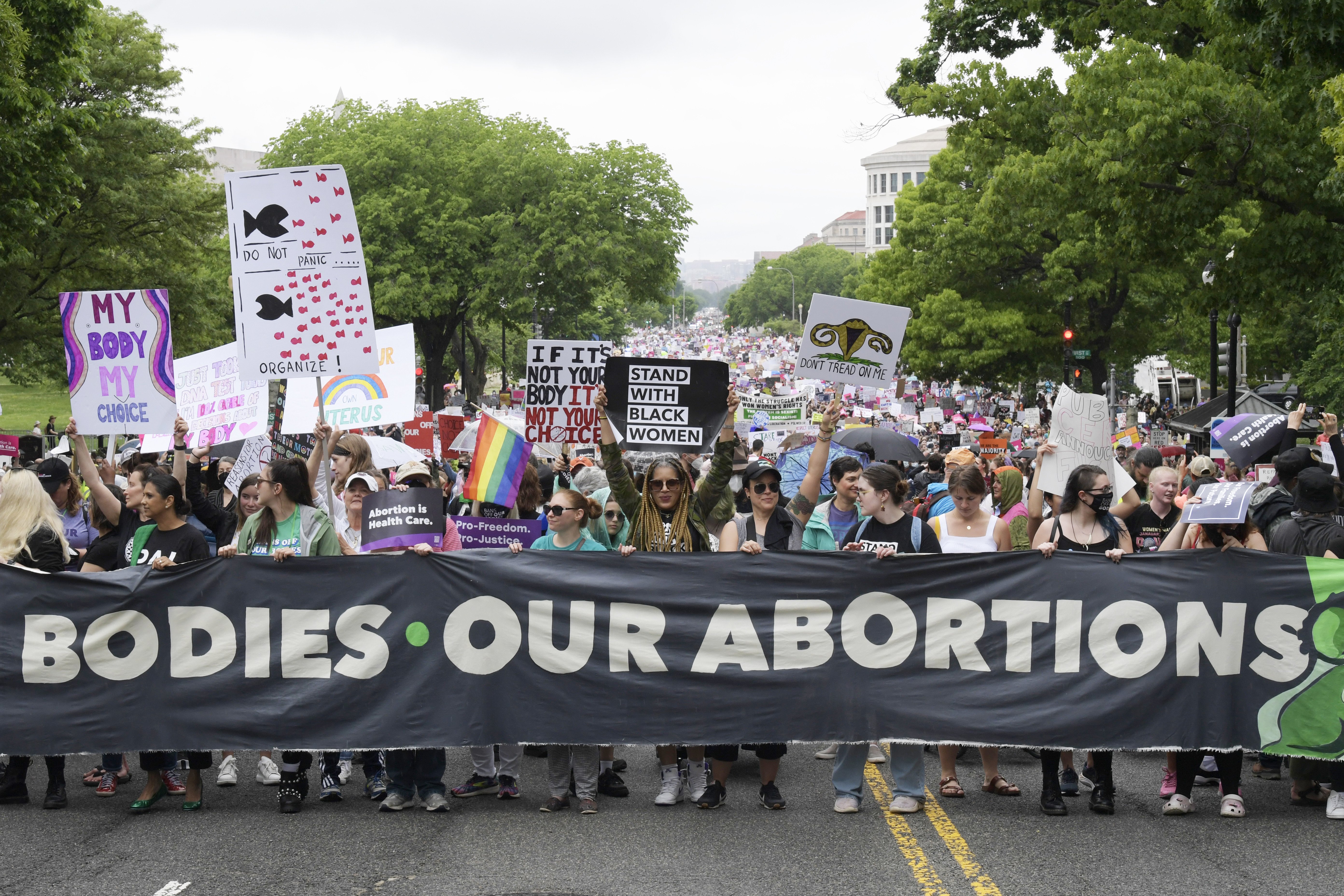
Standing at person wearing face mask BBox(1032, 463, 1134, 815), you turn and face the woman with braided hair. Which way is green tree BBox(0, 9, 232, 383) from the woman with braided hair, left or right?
right

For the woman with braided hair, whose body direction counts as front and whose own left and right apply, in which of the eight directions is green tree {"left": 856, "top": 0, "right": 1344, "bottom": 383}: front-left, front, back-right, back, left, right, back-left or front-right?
back-left

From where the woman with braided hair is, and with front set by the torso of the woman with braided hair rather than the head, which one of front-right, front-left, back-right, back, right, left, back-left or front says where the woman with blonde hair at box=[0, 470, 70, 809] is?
right

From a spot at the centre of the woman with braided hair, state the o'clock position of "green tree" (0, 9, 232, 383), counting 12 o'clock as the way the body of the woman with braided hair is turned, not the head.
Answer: The green tree is roughly at 5 o'clock from the woman with braided hair.

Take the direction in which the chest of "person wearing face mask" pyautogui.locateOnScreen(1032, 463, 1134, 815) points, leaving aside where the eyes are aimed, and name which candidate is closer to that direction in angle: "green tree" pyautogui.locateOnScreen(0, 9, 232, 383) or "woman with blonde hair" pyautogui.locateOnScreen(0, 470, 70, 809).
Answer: the woman with blonde hair

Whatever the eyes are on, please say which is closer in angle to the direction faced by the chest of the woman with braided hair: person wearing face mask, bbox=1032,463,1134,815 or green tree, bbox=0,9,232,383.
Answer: the person wearing face mask

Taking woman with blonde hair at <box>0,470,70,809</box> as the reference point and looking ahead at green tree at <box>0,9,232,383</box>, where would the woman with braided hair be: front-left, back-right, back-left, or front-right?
back-right

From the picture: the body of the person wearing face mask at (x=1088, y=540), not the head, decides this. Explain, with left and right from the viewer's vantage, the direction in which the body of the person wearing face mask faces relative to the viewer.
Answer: facing the viewer

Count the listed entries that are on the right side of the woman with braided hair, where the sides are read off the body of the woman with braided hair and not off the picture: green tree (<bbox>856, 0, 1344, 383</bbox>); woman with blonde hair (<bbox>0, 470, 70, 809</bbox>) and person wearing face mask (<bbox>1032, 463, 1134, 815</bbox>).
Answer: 1

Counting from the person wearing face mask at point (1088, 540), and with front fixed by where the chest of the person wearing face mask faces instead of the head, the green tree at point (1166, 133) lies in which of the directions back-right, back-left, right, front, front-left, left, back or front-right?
back

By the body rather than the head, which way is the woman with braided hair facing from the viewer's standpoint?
toward the camera
